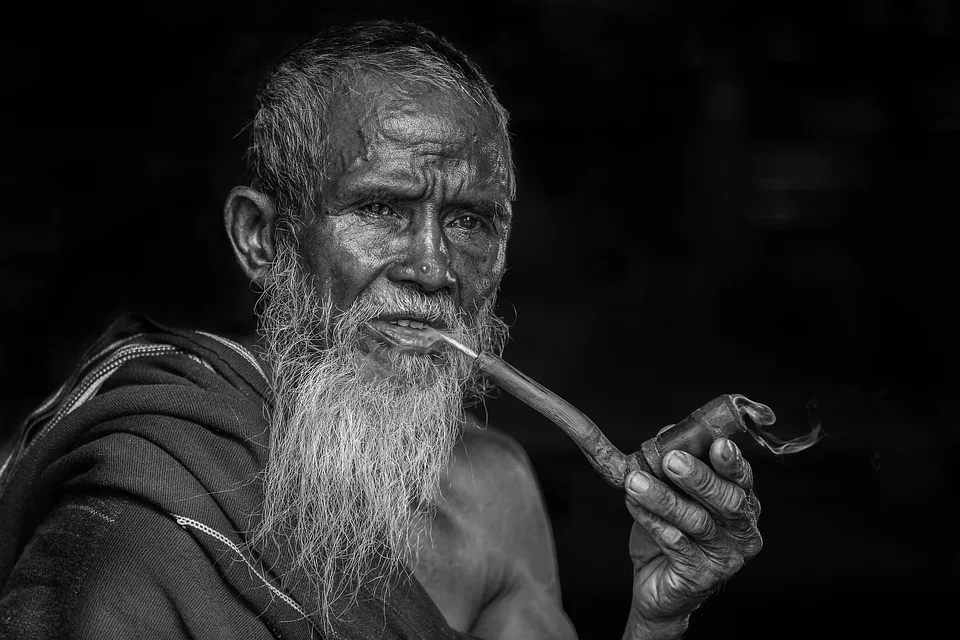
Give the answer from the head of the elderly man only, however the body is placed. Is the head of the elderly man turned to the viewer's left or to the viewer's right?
to the viewer's right

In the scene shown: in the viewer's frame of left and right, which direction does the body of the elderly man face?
facing the viewer and to the right of the viewer
